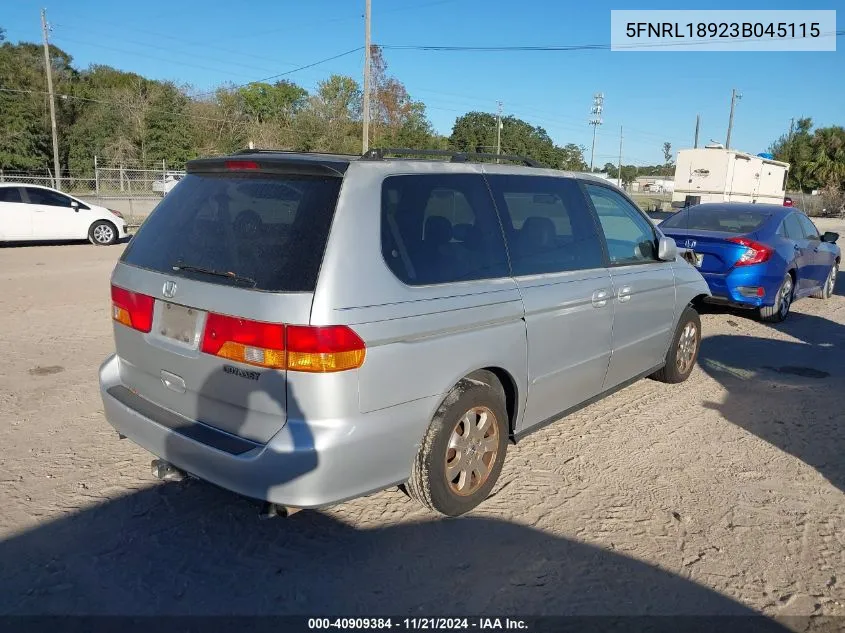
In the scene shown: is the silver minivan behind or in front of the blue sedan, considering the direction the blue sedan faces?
behind

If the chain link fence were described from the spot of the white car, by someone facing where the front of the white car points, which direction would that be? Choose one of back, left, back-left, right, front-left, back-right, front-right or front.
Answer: left

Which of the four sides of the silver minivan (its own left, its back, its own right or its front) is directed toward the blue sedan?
front

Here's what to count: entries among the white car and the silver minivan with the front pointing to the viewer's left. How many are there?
0

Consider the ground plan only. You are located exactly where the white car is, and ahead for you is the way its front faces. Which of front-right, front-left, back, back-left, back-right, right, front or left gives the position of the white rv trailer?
front

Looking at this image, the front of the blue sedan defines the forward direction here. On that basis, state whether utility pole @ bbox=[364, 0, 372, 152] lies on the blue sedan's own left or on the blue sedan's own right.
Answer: on the blue sedan's own left

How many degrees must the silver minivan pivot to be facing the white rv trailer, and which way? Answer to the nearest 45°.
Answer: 0° — it already faces it

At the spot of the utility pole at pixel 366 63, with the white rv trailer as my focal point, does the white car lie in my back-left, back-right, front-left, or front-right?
back-right

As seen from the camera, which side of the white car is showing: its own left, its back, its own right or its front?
right

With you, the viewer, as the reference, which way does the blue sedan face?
facing away from the viewer and to the right of the viewer

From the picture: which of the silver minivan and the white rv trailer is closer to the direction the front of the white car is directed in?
the white rv trailer

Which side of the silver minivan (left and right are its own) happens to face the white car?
left

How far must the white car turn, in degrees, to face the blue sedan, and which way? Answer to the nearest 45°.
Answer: approximately 45° to its right

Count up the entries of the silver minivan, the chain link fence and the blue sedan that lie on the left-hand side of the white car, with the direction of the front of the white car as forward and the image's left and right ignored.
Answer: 1

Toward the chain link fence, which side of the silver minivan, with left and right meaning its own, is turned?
left

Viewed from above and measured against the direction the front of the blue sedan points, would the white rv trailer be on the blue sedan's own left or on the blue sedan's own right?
on the blue sedan's own left

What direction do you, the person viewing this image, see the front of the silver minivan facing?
facing away from the viewer and to the right of the viewer

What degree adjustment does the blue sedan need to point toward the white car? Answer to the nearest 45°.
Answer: approximately 135° to its left
